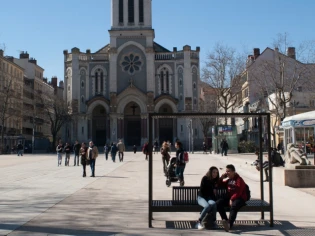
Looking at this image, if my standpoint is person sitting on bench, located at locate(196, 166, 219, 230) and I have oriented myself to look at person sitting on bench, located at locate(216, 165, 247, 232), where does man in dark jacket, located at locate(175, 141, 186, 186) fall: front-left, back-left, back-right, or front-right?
back-left

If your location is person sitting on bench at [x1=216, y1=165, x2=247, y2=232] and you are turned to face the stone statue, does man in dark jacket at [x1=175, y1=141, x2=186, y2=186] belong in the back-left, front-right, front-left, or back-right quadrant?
front-left

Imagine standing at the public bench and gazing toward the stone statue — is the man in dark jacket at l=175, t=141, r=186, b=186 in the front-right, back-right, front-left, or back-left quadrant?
front-left

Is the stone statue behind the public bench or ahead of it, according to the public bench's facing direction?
behind

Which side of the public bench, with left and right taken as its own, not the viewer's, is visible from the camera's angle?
front

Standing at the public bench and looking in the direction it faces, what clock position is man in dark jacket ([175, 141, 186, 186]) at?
The man in dark jacket is roughly at 6 o'clock from the public bench.
